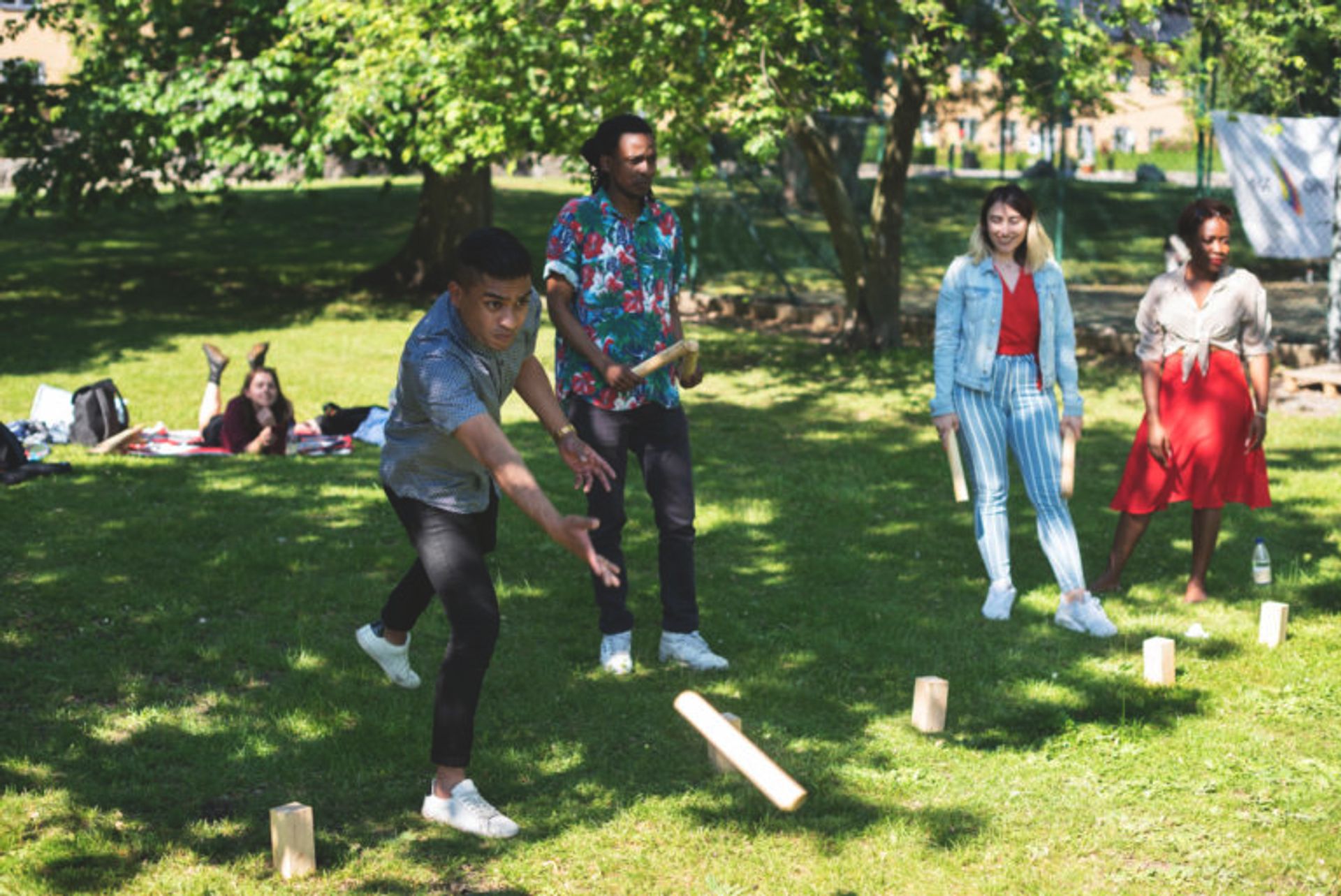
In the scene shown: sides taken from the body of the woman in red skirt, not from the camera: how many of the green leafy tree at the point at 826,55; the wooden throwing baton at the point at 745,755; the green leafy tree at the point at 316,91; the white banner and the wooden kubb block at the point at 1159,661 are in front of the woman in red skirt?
2

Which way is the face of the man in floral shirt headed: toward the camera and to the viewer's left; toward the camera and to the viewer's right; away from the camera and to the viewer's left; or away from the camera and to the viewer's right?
toward the camera and to the viewer's right

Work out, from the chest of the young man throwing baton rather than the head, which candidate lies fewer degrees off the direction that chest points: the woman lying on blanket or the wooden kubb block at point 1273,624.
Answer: the wooden kubb block

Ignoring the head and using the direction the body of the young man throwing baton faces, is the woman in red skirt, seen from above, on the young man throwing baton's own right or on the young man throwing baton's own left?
on the young man throwing baton's own left

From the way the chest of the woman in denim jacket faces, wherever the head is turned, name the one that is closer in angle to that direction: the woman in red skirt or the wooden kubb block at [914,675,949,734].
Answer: the wooden kubb block

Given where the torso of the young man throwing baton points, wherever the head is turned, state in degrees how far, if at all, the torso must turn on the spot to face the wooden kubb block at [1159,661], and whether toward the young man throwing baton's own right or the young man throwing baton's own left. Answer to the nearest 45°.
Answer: approximately 45° to the young man throwing baton's own left

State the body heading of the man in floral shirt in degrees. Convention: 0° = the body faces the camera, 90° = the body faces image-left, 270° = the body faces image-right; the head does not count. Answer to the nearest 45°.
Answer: approximately 315°

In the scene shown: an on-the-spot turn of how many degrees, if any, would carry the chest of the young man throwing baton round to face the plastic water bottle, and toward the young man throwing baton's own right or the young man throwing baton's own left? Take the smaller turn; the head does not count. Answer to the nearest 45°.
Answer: approximately 90° to the young man throwing baton's own left
